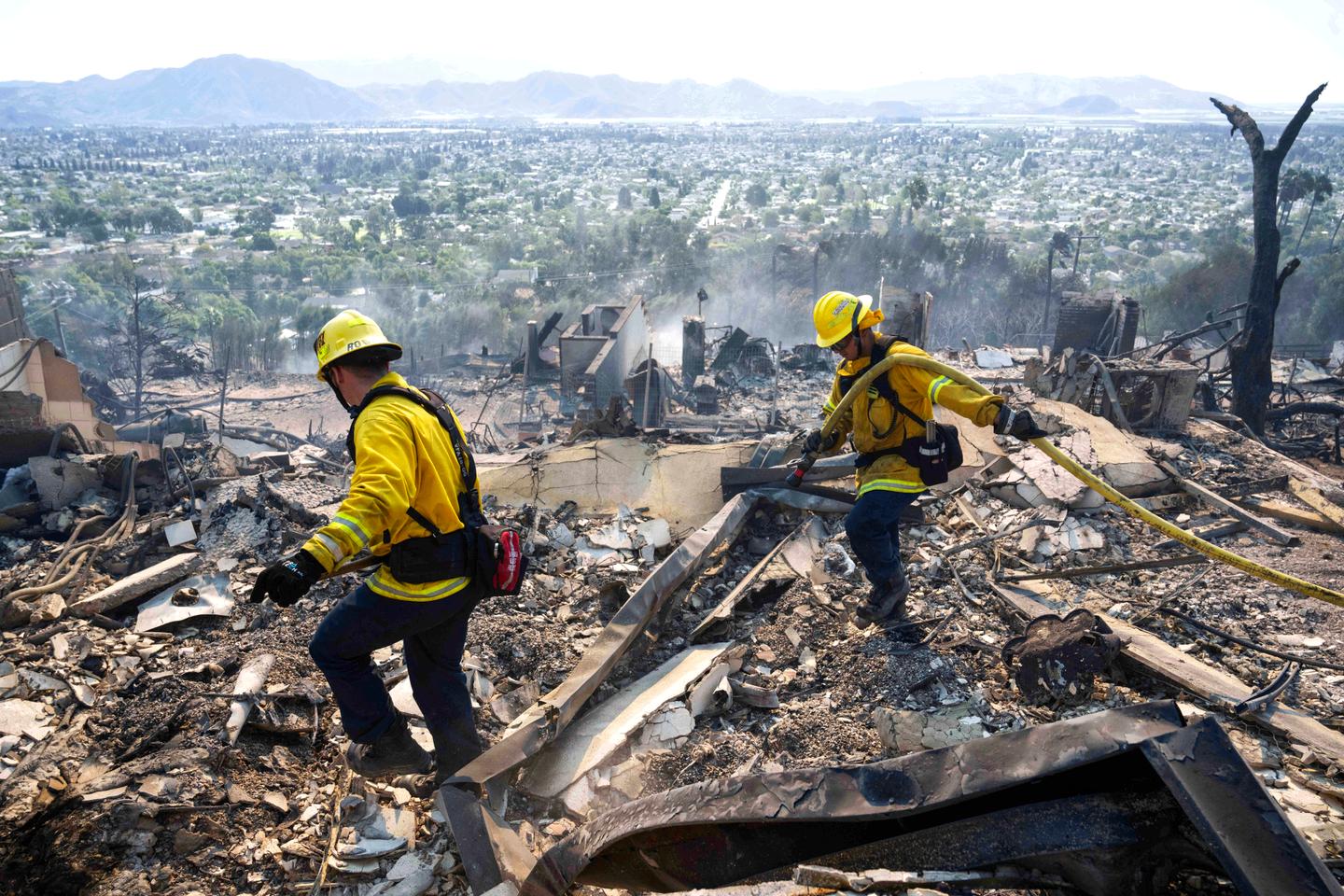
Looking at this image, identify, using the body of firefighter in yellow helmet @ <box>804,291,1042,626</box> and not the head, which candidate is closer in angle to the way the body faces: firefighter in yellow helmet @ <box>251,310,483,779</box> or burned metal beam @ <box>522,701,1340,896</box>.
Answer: the firefighter in yellow helmet

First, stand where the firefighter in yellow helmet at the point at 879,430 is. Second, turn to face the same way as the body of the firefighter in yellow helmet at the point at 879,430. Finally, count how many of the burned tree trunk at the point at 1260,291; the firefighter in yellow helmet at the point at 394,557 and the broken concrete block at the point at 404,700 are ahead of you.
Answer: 2

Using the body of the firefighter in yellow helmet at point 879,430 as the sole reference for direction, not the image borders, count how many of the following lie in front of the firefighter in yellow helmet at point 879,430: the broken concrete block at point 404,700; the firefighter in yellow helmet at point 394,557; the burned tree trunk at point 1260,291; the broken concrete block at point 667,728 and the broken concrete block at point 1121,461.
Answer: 3

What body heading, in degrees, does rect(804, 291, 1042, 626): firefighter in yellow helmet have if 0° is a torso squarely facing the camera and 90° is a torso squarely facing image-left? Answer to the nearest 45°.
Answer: approximately 45°

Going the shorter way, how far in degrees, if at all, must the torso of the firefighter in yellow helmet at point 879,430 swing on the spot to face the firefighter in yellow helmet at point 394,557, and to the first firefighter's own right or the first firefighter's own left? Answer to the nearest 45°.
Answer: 0° — they already face them

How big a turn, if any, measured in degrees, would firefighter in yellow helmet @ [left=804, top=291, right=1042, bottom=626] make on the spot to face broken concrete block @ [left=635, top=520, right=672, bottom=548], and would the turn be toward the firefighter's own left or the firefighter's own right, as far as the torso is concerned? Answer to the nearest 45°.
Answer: approximately 90° to the firefighter's own right

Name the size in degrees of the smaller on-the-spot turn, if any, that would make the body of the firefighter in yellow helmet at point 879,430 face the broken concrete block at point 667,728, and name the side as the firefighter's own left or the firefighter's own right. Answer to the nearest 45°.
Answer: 0° — they already face it

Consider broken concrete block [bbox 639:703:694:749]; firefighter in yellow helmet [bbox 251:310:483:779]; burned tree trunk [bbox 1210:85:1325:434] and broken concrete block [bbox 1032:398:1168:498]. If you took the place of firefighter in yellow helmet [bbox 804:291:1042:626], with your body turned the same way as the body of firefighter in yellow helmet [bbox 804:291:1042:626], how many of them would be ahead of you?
2
